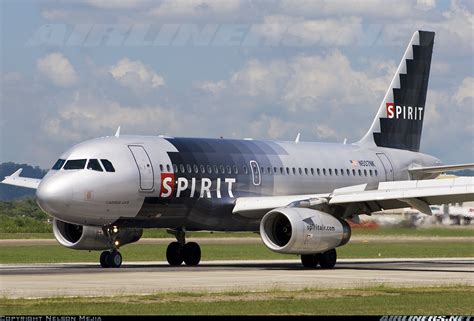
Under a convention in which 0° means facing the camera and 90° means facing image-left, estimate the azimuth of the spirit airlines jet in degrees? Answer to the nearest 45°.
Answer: approximately 45°
